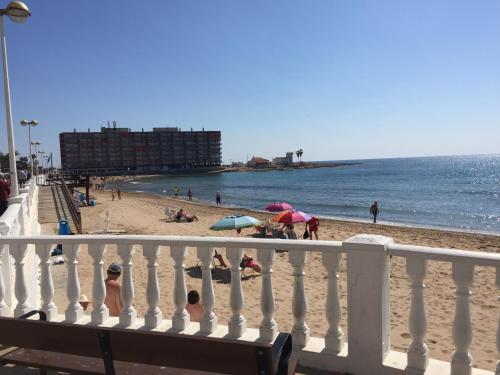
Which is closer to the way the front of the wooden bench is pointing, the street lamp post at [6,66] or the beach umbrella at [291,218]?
the beach umbrella

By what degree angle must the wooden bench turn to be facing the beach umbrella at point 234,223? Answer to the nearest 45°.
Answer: approximately 45° to its left

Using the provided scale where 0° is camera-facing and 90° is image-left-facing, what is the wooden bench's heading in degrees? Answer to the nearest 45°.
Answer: approximately 225°

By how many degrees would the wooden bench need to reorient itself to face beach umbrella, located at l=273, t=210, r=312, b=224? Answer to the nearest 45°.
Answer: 0° — it already faces it

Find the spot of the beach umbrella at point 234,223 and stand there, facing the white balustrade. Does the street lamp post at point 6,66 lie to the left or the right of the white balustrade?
right

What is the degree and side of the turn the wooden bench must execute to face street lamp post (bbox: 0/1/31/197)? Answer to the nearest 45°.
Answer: approximately 45° to its left

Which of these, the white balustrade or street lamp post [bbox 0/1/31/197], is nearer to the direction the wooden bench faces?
the white balustrade
